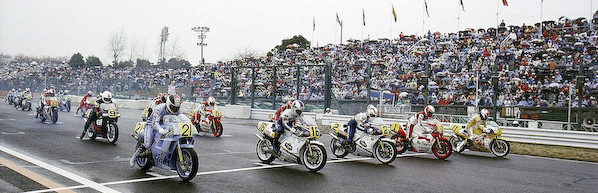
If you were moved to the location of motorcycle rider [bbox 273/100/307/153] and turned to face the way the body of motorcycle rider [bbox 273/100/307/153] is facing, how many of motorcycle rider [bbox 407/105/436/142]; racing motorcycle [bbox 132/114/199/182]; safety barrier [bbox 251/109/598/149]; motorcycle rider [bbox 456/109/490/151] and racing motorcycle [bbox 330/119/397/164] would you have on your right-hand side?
1

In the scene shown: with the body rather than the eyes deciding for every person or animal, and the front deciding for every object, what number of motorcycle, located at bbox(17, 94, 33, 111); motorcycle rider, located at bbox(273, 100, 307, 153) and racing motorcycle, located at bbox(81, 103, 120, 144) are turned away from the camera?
0

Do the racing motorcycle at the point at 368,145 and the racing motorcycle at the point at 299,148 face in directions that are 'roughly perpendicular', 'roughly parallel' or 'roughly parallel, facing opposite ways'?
roughly parallel
